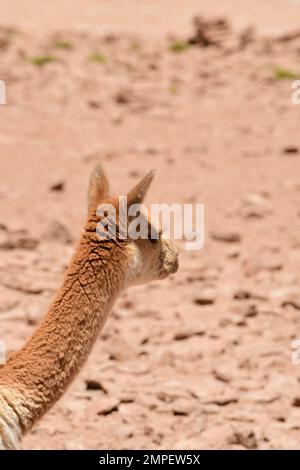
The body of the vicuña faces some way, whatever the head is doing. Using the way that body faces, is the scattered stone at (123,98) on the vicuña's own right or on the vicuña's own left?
on the vicuña's own left

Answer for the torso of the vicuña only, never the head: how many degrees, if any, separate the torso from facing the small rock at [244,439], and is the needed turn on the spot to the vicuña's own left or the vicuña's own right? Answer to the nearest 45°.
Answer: approximately 45° to the vicuña's own left

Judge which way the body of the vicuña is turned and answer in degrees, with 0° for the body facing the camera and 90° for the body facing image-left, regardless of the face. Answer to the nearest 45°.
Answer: approximately 270°

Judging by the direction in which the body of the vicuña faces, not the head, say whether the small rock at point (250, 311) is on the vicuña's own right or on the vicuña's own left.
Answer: on the vicuña's own left

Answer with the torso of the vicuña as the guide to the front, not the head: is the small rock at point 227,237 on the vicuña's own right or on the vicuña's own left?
on the vicuña's own left

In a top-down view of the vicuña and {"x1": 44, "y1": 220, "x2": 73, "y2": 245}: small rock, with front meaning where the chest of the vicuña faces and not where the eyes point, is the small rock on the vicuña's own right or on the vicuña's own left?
on the vicuña's own left
